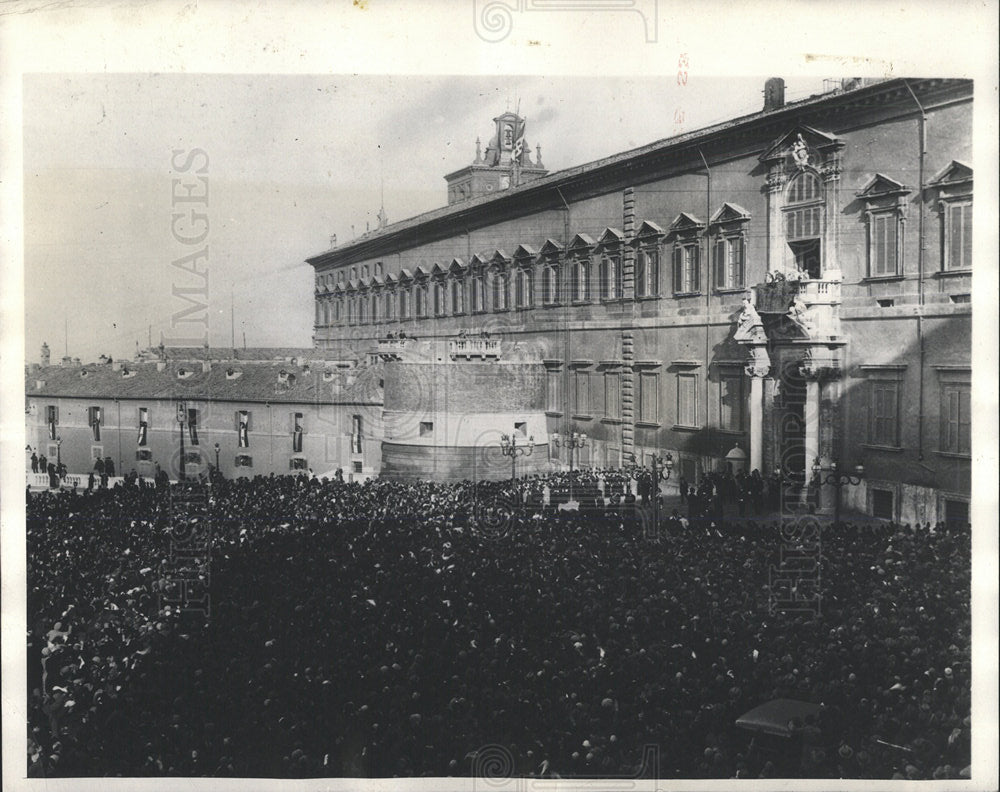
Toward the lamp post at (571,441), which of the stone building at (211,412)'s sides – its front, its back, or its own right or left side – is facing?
left

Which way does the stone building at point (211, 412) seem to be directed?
toward the camera

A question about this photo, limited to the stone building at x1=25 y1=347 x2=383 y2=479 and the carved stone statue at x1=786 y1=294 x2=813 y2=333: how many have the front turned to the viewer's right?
0

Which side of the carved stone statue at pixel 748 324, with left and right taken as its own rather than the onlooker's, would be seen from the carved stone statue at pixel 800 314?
left

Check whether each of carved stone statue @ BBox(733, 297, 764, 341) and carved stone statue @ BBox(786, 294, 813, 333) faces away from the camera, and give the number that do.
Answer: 0

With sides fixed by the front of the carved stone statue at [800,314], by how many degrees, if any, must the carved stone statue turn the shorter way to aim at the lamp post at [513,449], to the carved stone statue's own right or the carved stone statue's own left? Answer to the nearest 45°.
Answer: approximately 45° to the carved stone statue's own right

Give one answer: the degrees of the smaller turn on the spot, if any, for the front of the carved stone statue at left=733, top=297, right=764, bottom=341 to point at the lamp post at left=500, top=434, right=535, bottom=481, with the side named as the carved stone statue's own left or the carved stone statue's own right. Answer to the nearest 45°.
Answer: approximately 45° to the carved stone statue's own right

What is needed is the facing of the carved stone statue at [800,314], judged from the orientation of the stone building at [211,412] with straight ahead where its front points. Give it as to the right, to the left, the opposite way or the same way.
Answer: to the right

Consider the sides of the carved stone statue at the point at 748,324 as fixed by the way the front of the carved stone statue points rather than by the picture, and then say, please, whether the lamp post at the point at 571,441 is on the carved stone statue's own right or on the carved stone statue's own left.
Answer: on the carved stone statue's own right

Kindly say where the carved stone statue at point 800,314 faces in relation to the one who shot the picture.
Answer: facing the viewer and to the left of the viewer

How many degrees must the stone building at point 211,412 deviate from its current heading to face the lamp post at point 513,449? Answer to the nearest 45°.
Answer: approximately 90° to its left
